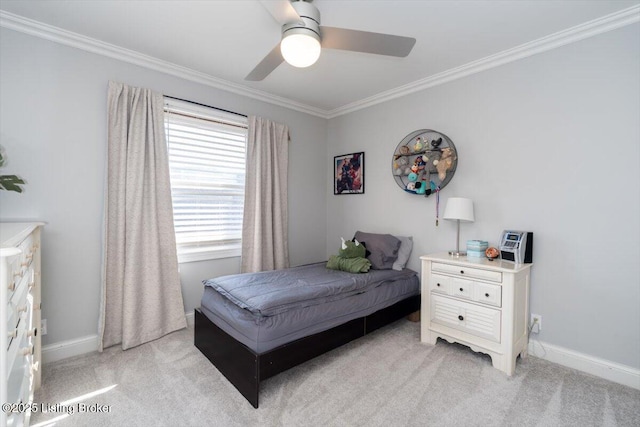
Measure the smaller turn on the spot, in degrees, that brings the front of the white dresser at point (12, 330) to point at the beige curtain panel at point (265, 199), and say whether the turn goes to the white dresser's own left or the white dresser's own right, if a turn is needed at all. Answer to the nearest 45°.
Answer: approximately 45° to the white dresser's own left

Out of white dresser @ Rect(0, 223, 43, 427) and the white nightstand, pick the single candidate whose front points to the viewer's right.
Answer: the white dresser

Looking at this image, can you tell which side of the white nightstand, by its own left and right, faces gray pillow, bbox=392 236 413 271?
right

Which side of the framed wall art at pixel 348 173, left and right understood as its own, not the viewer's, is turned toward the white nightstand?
left

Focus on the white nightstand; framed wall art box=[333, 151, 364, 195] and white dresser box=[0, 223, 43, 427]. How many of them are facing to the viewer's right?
1

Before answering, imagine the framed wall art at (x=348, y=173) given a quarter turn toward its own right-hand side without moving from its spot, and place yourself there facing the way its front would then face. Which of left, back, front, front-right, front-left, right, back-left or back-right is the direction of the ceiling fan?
back-left

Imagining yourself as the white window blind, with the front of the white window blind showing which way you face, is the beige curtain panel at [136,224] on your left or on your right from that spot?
on your right

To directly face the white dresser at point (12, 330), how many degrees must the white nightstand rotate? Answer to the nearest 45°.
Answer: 0° — it already faces it

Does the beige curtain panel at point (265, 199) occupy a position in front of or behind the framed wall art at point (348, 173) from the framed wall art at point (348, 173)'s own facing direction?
in front

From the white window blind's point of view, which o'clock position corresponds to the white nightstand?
The white nightstand is roughly at 12 o'clock from the white window blind.
